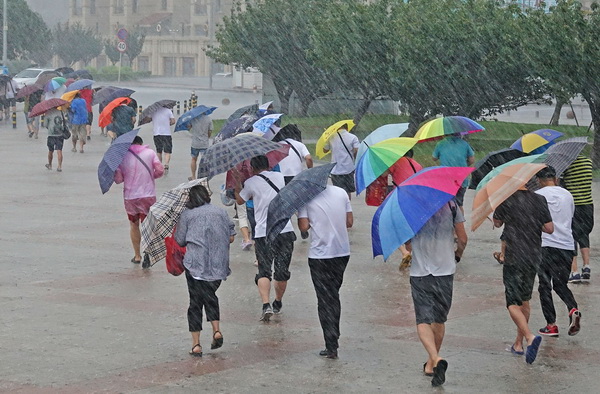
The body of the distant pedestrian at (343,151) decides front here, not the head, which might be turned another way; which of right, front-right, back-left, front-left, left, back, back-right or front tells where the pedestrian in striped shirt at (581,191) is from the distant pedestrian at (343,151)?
back-right

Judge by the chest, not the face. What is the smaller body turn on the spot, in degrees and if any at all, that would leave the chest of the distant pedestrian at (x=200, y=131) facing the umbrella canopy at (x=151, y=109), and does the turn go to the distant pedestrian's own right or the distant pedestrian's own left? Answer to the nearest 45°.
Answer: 0° — they already face it

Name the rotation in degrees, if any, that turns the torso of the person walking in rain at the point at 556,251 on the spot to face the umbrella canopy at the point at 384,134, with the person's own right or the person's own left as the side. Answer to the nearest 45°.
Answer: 0° — they already face it

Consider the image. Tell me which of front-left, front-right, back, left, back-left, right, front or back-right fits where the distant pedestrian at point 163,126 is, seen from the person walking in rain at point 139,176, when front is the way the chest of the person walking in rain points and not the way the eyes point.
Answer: front

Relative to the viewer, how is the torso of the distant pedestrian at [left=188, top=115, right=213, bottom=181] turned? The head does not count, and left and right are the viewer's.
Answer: facing away from the viewer and to the left of the viewer

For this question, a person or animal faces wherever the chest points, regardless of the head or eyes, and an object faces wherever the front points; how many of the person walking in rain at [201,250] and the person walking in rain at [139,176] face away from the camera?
2

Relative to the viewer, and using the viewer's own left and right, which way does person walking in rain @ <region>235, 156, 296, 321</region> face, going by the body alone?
facing away from the viewer and to the left of the viewer

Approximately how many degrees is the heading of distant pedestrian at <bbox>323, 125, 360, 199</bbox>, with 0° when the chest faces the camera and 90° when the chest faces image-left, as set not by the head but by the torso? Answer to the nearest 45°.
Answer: approximately 180°

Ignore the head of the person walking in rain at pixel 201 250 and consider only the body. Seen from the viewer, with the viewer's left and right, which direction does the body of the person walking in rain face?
facing away from the viewer

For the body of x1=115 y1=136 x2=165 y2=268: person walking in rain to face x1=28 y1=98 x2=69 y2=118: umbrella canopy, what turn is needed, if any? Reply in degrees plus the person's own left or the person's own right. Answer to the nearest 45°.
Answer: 0° — they already face it

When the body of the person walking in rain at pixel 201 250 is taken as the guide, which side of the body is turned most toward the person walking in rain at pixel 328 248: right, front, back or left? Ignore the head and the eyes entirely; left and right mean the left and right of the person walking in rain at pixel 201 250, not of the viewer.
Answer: right

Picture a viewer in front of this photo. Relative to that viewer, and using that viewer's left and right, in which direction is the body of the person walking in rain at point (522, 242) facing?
facing away from the viewer and to the left of the viewer

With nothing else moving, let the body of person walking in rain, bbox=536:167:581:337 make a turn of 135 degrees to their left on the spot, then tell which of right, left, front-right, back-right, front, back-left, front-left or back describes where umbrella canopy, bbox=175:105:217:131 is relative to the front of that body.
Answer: back-right

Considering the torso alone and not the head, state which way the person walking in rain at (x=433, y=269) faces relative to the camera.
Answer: away from the camera

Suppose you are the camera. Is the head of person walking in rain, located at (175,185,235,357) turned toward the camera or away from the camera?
away from the camera

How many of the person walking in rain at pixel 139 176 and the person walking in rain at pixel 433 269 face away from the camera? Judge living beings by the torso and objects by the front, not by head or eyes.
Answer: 2

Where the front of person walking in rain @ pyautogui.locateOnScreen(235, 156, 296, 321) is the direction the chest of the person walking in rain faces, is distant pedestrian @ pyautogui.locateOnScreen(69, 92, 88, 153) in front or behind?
in front

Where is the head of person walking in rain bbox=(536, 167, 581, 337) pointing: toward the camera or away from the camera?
away from the camera
